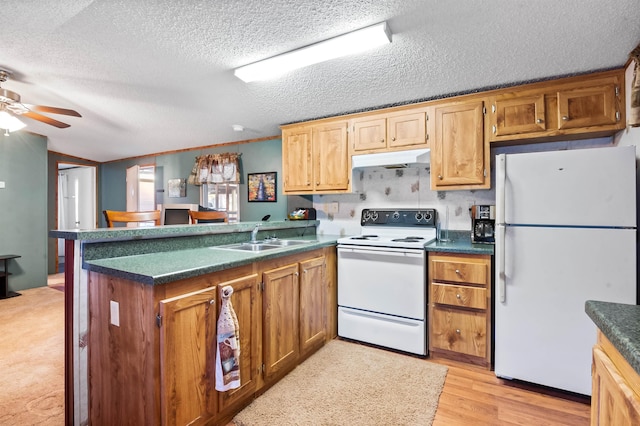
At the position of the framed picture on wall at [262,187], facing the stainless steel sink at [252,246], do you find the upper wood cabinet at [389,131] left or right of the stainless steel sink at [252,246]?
left

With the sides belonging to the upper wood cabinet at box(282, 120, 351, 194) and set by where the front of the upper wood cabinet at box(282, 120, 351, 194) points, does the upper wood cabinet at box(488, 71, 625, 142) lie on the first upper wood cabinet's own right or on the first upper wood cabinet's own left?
on the first upper wood cabinet's own left

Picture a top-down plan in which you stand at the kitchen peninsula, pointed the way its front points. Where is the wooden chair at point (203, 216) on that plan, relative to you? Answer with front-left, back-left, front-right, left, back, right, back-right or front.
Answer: back-left

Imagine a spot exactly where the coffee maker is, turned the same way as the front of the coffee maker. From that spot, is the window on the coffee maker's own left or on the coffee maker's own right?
on the coffee maker's own right

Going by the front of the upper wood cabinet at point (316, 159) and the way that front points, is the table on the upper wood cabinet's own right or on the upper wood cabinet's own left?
on the upper wood cabinet's own right

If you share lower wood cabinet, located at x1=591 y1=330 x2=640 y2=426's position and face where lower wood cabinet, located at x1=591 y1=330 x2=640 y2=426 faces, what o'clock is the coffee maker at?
The coffee maker is roughly at 2 o'clock from the lower wood cabinet.

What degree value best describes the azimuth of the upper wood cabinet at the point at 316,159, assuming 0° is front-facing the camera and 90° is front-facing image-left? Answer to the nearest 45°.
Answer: approximately 45°

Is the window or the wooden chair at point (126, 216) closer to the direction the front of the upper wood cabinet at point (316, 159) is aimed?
the wooden chair

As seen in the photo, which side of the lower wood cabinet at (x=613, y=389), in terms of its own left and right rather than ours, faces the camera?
left

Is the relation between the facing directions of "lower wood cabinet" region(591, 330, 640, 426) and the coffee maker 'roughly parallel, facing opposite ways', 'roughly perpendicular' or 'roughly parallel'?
roughly perpendicular

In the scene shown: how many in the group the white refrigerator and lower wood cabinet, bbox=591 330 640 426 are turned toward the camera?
1

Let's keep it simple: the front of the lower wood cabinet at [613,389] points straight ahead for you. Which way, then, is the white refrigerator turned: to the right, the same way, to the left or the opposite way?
to the left

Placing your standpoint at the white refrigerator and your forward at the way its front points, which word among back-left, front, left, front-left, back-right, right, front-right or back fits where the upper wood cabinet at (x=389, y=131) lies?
right
